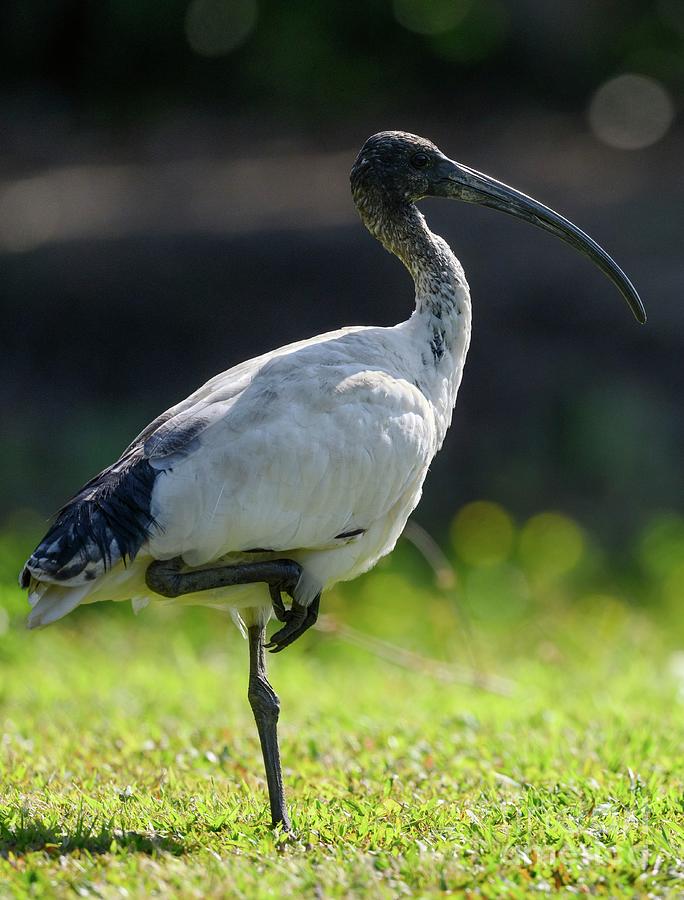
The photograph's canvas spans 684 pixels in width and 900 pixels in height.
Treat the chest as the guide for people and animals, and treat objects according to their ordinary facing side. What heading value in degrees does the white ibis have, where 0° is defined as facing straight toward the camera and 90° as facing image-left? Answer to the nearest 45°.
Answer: approximately 270°
